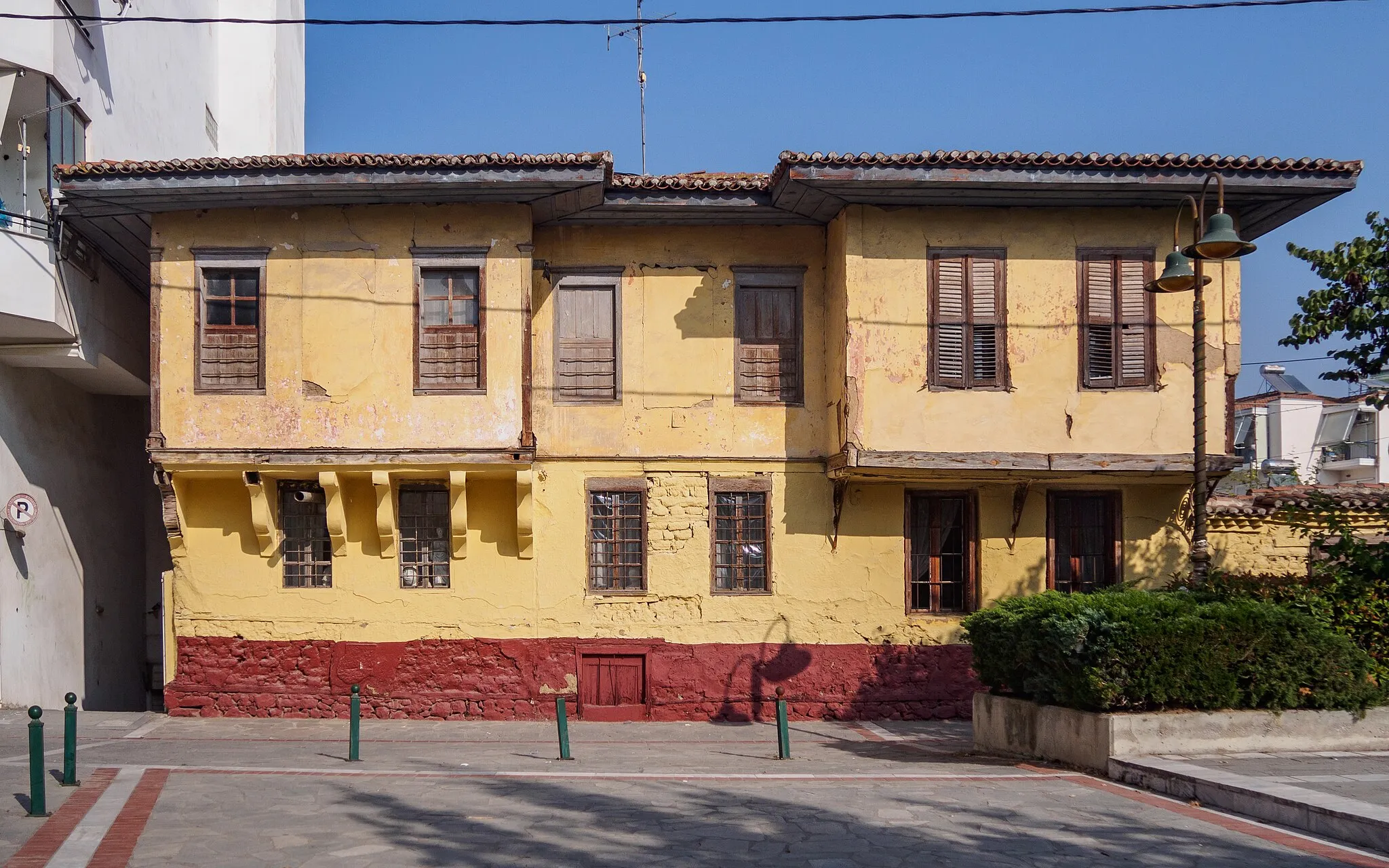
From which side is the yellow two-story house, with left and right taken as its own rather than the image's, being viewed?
front

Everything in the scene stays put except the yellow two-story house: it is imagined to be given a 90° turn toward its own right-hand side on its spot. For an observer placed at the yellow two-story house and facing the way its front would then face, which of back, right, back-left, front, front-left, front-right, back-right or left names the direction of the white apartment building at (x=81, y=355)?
front

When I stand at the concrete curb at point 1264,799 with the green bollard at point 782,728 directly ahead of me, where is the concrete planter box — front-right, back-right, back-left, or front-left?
front-right

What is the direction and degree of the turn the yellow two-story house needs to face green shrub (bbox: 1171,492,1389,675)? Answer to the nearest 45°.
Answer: approximately 45° to its left

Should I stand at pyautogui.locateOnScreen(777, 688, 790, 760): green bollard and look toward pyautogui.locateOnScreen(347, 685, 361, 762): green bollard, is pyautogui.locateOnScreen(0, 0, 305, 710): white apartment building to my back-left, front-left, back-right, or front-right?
front-right
